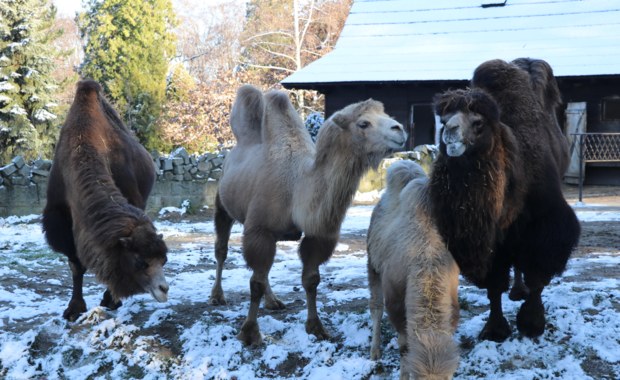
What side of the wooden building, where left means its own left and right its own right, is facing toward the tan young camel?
front

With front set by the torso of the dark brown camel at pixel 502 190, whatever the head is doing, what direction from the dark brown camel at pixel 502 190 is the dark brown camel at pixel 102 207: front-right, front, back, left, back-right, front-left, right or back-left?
front-right

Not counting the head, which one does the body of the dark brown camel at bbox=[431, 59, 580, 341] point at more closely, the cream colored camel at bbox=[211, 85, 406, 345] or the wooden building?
the cream colored camel

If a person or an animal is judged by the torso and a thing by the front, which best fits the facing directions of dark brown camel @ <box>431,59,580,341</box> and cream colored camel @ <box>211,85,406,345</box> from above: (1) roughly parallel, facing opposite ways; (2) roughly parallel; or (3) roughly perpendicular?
roughly perpendicular

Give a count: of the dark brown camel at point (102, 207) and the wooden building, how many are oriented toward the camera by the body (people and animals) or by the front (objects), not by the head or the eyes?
2

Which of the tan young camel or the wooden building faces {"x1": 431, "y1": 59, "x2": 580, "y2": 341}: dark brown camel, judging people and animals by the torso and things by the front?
the wooden building

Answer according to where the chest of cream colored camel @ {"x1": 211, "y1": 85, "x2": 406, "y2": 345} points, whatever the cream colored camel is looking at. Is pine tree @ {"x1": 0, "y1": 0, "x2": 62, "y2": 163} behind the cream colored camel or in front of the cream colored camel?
behind

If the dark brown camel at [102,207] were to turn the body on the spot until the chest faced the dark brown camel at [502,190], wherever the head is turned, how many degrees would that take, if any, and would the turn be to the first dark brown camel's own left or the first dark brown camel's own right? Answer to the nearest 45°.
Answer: approximately 45° to the first dark brown camel's own left

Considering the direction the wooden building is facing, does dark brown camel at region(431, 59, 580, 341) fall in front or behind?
in front

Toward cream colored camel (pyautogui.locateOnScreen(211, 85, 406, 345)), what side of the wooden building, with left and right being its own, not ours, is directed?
front

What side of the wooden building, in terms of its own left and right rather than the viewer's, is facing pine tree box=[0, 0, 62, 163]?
right

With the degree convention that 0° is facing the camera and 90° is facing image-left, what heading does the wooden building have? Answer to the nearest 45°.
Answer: approximately 0°
